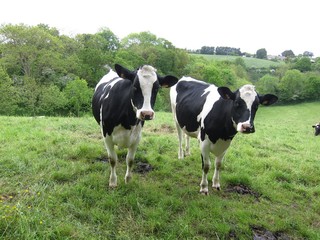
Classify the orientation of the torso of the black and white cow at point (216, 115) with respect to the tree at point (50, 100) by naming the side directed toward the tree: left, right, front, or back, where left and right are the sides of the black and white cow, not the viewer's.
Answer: back

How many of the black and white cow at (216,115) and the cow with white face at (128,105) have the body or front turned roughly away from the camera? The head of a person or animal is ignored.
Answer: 0

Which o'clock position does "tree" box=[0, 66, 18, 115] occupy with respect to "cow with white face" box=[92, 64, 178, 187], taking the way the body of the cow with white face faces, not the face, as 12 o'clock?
The tree is roughly at 5 o'clock from the cow with white face.

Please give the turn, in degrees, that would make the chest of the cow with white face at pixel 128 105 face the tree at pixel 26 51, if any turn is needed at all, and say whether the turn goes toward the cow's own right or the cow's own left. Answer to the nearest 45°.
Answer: approximately 180°

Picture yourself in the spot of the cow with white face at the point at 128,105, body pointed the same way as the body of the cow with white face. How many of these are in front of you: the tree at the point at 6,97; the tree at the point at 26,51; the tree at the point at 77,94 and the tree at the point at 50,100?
0

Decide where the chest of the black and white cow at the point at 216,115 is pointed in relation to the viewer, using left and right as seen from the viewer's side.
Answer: facing the viewer and to the right of the viewer

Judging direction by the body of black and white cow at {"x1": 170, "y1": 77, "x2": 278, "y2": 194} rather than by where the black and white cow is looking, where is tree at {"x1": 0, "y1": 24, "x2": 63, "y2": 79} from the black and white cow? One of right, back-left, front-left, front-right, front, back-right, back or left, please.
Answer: back

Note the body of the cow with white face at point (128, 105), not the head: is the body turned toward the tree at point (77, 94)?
no

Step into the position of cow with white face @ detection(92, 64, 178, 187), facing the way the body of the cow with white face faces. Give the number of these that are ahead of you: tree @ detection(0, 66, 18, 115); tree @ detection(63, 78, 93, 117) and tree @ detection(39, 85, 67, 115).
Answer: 0

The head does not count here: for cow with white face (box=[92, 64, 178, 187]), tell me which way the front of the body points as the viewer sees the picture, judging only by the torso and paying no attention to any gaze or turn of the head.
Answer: toward the camera

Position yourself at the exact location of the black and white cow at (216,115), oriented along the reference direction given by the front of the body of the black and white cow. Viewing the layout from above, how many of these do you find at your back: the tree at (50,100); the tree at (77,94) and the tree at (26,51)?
3

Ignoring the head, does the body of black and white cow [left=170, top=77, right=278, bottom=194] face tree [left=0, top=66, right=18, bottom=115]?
no
